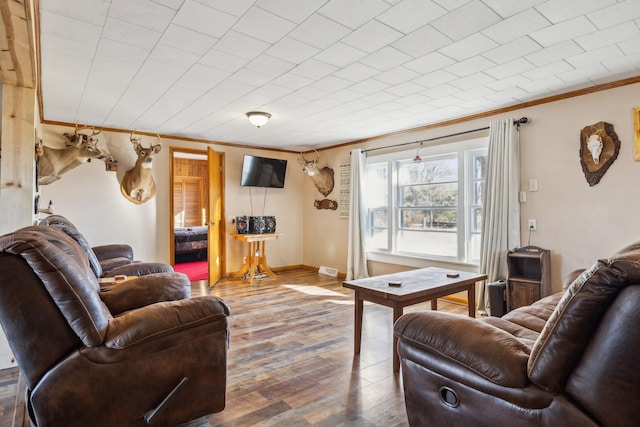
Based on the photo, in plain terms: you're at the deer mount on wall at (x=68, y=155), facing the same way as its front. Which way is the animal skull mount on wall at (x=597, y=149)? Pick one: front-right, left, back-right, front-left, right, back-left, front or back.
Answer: front-right

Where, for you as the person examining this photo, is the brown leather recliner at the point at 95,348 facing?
facing to the right of the viewer

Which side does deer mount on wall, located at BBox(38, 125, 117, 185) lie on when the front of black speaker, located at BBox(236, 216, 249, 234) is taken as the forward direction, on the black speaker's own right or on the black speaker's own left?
on the black speaker's own right

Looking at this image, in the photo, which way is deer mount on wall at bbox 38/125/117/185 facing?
to the viewer's right

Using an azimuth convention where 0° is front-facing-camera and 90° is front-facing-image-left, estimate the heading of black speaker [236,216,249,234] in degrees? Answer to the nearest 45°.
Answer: approximately 0°

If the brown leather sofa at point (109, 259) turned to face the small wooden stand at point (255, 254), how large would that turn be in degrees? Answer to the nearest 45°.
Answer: approximately 45° to its left

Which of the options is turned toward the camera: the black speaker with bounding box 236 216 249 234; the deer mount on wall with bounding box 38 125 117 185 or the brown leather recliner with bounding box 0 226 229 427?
the black speaker

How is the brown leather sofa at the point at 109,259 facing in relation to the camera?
to the viewer's right

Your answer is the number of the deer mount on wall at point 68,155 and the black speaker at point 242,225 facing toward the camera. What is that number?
1

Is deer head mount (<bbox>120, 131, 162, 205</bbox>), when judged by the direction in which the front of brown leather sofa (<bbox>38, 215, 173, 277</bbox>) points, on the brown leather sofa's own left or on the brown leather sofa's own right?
on the brown leather sofa's own left

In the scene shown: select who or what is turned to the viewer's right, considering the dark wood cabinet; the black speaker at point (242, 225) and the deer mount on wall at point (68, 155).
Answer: the deer mount on wall
